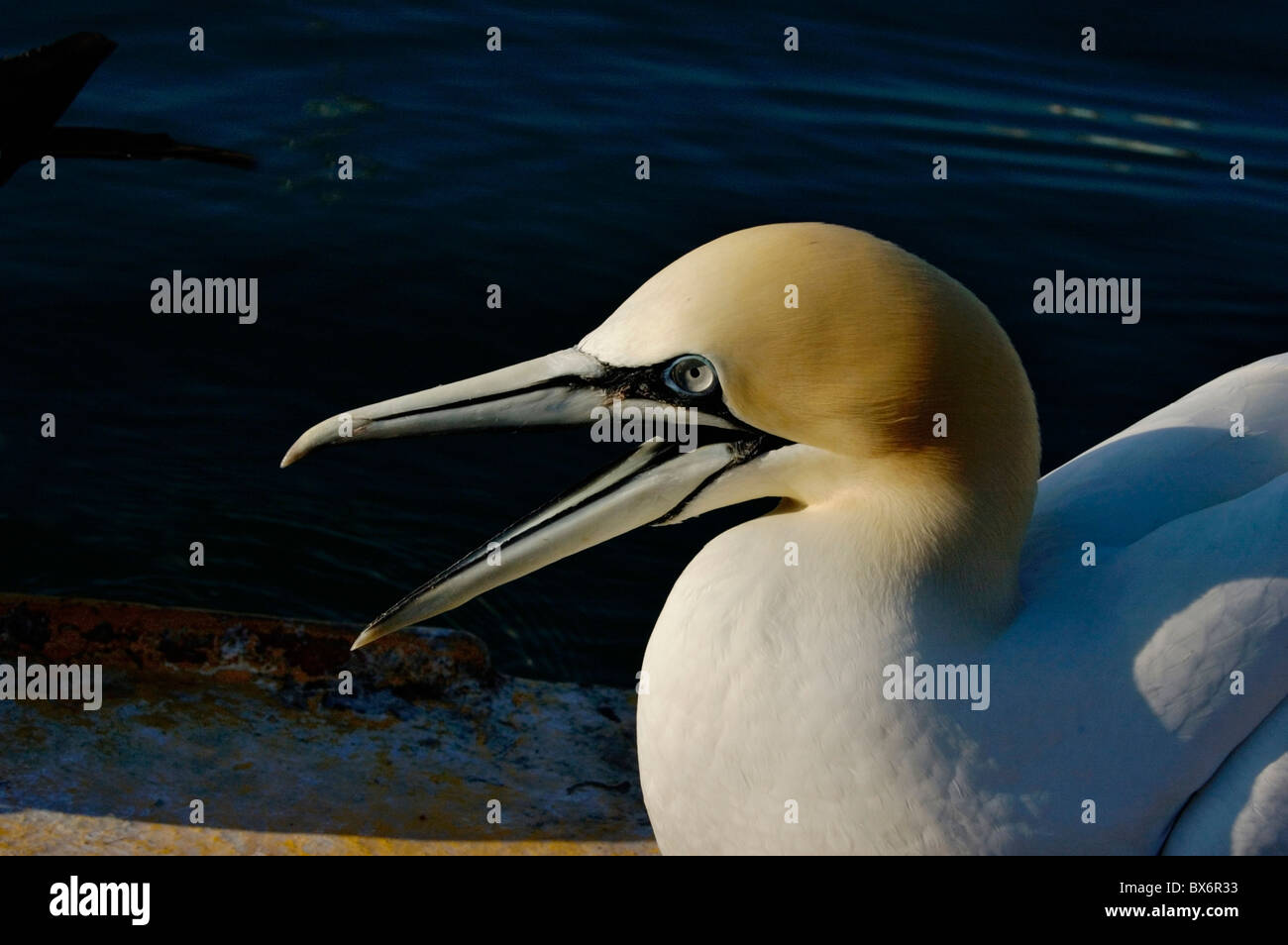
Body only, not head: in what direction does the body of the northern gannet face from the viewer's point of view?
to the viewer's left
